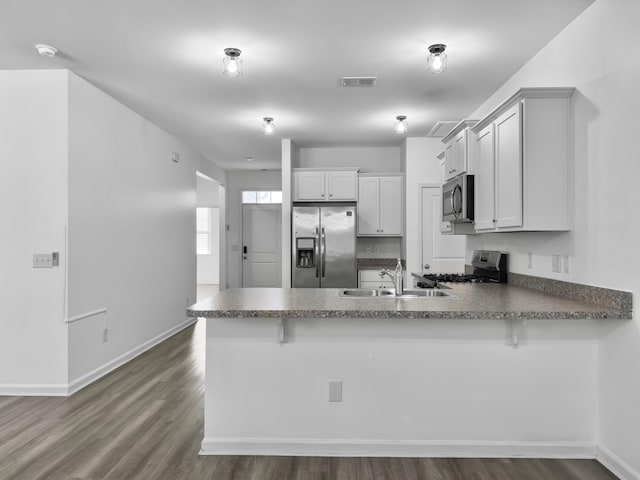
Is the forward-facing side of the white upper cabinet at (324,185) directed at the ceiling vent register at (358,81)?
yes

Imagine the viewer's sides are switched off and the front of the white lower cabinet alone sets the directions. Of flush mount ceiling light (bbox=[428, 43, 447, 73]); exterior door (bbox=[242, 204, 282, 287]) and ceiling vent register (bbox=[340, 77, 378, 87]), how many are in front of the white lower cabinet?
2

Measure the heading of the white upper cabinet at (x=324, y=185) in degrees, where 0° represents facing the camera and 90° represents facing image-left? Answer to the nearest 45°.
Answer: approximately 0°

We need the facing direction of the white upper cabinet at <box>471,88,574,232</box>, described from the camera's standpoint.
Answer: facing to the left of the viewer

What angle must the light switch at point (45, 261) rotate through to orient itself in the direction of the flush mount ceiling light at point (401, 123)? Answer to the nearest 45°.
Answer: approximately 90° to its left

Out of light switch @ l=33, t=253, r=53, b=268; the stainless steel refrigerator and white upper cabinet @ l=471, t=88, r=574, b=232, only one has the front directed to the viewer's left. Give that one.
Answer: the white upper cabinet
